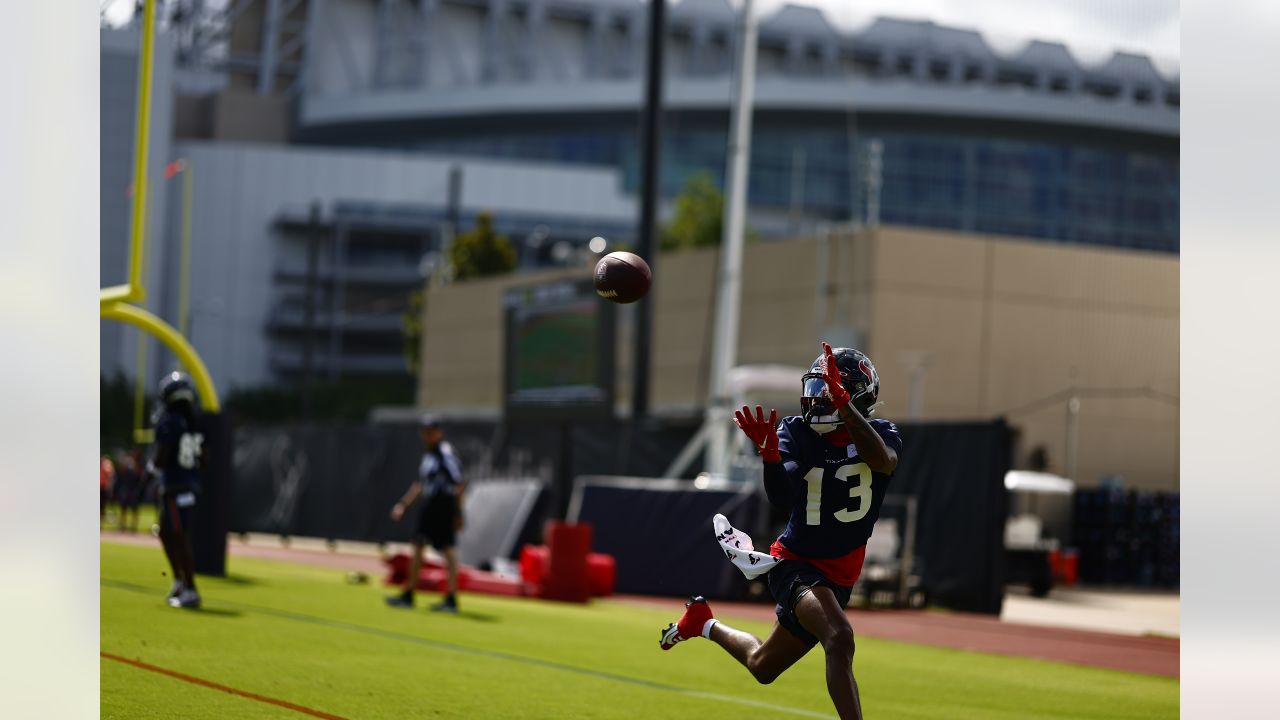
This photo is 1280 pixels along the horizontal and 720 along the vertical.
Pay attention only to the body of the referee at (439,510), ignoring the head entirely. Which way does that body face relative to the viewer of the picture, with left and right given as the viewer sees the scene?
facing to the left of the viewer

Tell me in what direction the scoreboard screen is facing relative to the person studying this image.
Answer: facing the viewer and to the left of the viewer

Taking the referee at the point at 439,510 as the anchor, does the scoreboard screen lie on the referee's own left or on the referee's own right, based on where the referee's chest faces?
on the referee's own right

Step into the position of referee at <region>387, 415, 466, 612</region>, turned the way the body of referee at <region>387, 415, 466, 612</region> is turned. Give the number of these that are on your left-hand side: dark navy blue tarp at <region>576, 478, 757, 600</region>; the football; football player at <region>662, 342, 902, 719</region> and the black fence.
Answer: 2

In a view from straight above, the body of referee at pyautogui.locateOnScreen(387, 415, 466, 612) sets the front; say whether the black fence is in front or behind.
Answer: behind

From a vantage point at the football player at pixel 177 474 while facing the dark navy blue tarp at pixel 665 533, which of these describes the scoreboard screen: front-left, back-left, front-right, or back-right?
front-left

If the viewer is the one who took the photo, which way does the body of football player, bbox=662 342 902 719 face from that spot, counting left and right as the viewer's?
facing the viewer

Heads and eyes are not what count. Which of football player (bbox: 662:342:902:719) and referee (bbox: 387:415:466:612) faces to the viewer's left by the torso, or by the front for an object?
referee (bbox: 387:415:466:612)

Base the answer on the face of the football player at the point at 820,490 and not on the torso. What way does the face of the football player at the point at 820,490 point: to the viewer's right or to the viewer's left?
to the viewer's left

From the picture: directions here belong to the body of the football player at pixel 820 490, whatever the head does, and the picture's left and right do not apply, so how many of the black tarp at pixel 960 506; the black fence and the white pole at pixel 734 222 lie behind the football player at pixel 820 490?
3

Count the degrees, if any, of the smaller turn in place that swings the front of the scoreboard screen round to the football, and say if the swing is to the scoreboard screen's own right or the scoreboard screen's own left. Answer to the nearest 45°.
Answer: approximately 45° to the scoreboard screen's own left
